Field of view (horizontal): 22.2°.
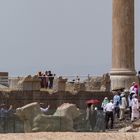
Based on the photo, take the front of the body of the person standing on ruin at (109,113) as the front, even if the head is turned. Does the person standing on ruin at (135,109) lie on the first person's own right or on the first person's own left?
on the first person's own right

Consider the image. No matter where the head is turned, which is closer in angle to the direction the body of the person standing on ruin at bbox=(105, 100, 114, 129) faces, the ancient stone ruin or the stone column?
the stone column

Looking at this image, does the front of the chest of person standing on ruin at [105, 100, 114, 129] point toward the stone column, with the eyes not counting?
yes

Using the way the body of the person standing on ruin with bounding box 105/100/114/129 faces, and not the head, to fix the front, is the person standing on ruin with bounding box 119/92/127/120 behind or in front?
in front

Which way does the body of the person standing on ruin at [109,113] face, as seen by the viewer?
away from the camera
